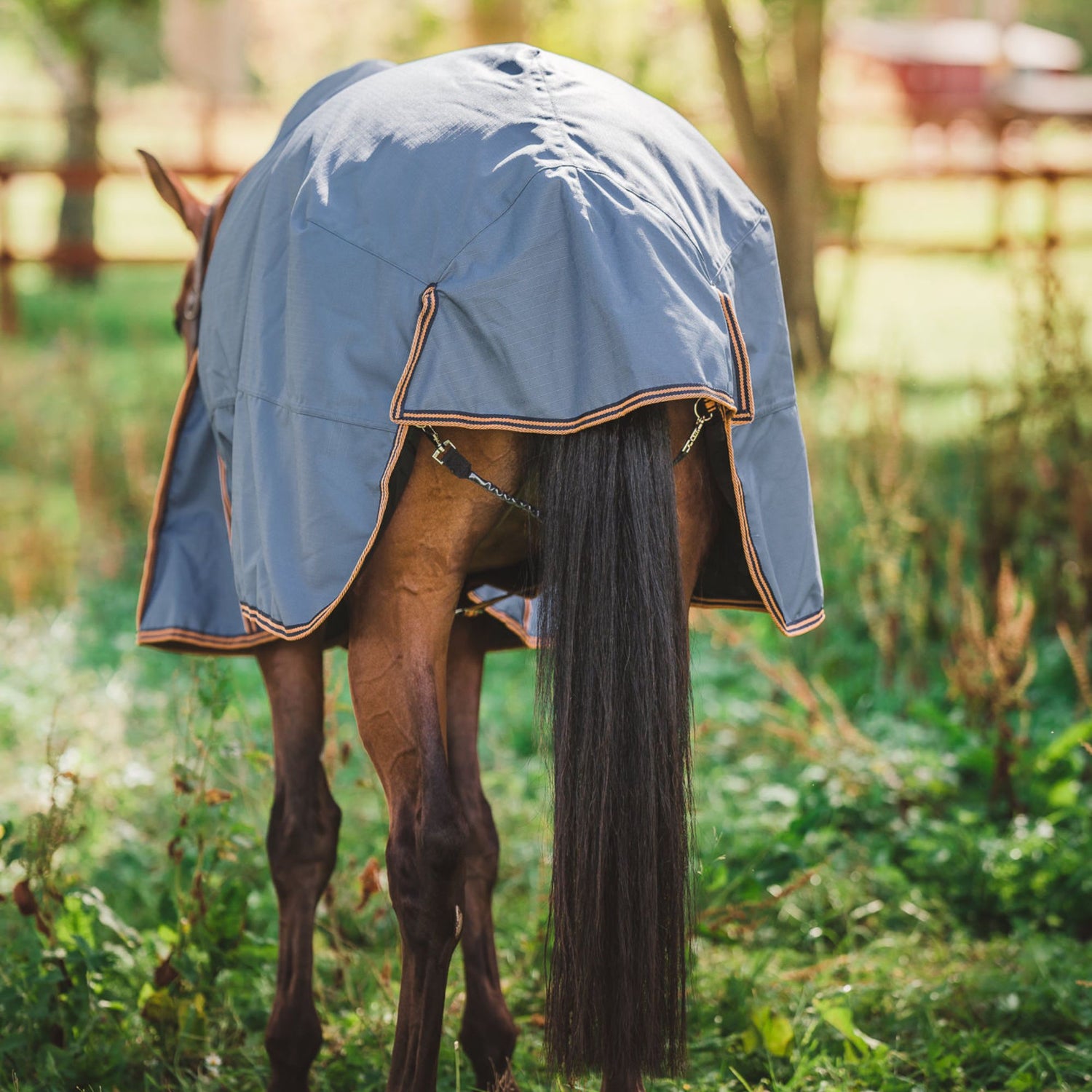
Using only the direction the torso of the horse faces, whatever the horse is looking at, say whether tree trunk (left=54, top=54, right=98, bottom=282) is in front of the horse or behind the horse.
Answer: in front

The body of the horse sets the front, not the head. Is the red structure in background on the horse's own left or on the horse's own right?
on the horse's own right

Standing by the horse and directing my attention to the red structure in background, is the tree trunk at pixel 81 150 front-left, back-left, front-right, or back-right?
front-left

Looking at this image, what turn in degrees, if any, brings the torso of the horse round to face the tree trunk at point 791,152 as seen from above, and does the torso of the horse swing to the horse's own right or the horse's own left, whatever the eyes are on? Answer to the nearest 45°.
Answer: approximately 45° to the horse's own right

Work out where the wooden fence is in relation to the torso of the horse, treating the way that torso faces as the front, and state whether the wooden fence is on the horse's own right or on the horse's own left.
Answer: on the horse's own right

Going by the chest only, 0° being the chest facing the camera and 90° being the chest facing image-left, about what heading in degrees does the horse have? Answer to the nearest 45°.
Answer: approximately 135°
